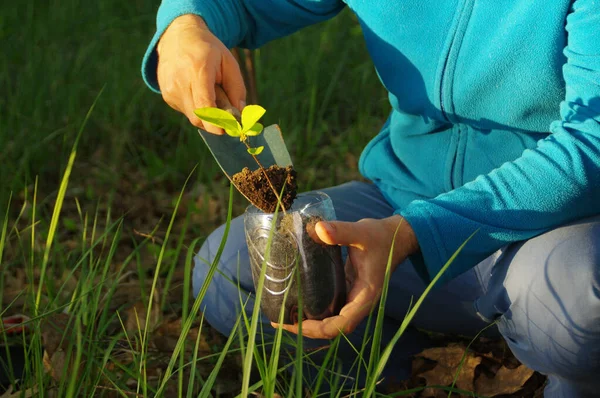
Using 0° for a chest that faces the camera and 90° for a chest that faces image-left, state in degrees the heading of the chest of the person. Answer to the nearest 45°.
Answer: approximately 45°
